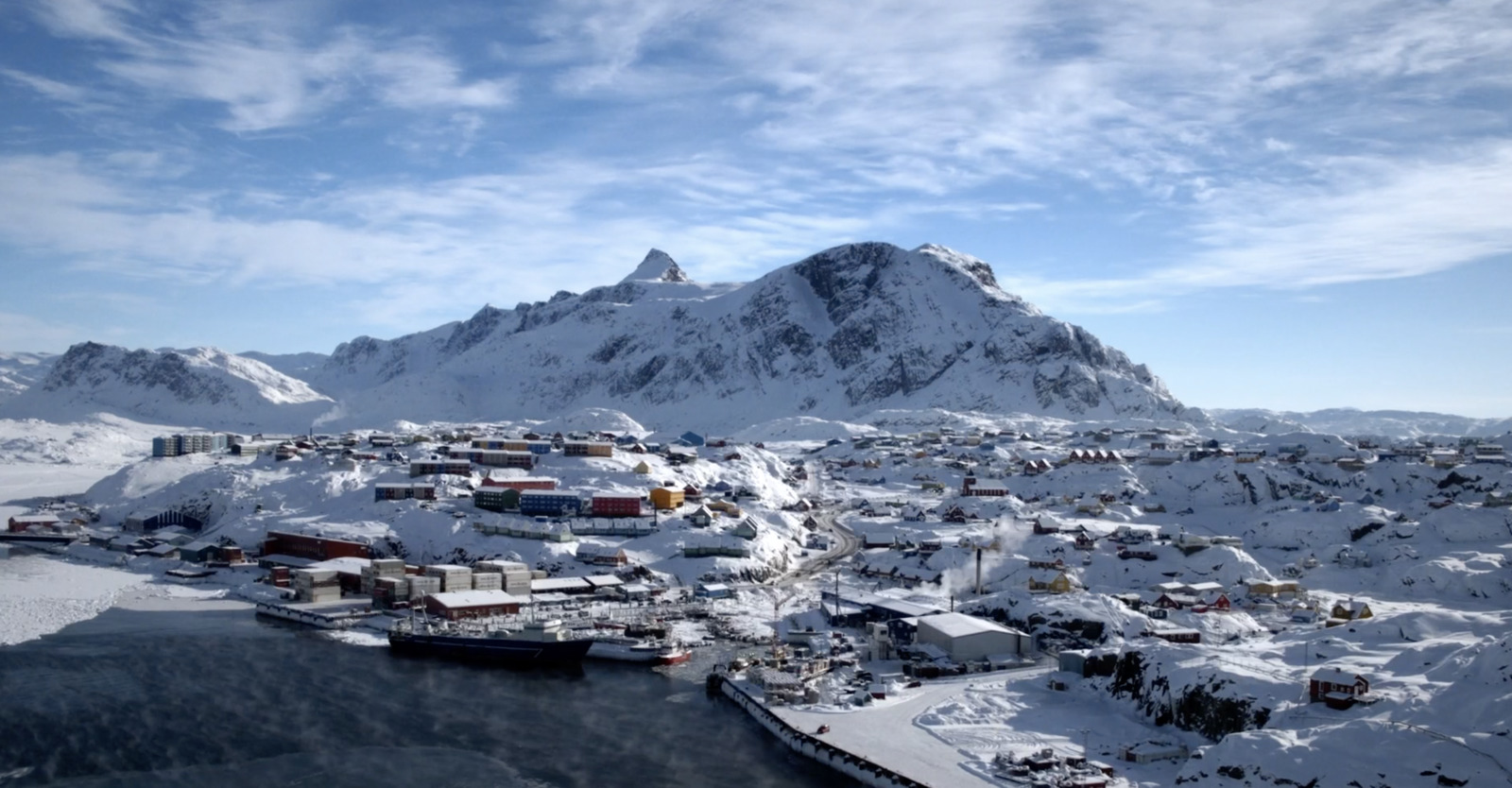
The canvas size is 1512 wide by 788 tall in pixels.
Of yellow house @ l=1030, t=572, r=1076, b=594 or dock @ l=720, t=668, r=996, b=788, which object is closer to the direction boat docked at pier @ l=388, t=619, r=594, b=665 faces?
the yellow house

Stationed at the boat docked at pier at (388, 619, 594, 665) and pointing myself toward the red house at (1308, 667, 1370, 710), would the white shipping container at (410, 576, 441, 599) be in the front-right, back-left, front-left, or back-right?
back-left
